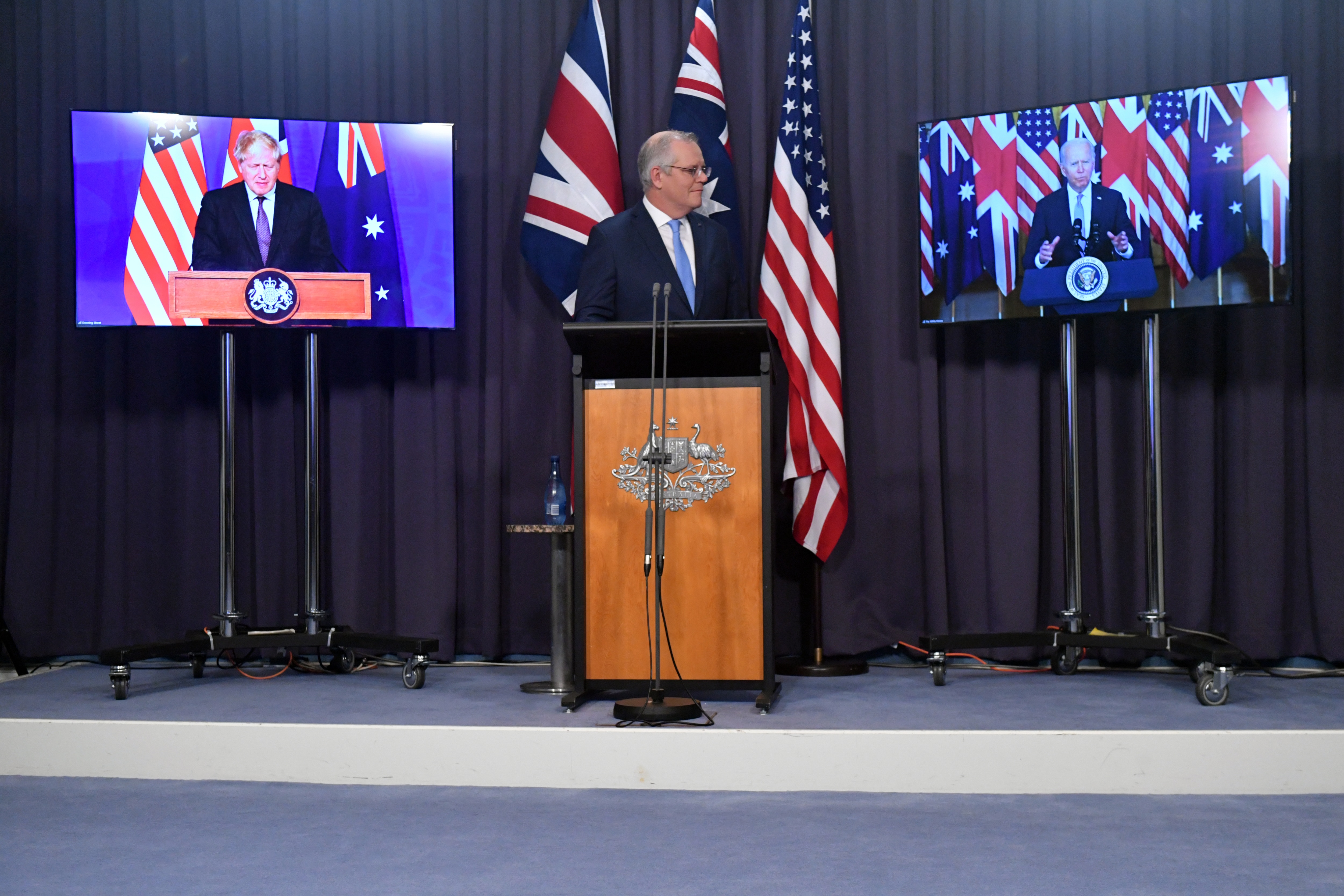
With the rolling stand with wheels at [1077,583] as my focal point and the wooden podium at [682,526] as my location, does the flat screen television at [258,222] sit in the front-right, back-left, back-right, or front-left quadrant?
back-left

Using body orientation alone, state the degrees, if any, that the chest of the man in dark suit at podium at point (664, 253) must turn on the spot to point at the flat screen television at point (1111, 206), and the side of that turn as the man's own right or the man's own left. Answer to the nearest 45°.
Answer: approximately 45° to the man's own left

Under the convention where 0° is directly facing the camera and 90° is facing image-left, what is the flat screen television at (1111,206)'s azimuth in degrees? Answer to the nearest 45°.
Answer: approximately 0°

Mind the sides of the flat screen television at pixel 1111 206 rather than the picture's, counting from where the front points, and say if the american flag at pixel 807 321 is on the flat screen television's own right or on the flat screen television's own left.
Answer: on the flat screen television's own right

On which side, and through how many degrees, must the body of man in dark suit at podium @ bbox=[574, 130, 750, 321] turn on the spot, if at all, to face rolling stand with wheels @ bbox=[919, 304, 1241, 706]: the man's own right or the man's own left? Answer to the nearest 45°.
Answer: approximately 45° to the man's own left

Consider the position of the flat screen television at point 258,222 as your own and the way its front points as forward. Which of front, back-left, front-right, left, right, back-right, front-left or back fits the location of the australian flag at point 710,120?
left

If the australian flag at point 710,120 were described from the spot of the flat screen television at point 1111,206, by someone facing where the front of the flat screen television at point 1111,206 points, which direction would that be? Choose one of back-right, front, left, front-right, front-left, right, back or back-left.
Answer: right

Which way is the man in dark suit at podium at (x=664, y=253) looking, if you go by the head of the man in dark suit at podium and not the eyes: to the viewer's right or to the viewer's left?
to the viewer's right

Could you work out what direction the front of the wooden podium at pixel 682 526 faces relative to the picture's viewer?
facing the viewer

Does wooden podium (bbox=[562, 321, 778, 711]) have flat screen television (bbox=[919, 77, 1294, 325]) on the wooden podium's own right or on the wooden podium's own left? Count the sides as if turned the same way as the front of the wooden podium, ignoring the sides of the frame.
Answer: on the wooden podium's own left

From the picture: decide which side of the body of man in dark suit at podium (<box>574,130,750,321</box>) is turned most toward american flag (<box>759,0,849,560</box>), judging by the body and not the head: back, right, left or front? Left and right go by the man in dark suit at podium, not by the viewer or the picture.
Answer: left

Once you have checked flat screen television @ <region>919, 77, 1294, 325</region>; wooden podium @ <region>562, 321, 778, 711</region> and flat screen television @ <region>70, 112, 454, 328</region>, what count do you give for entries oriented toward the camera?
3

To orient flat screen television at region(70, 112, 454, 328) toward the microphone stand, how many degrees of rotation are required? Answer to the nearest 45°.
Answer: approximately 45° to its left

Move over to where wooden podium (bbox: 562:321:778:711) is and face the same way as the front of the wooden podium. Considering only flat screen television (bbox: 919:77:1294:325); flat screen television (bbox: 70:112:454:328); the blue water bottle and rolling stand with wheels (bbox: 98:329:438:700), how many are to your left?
1
